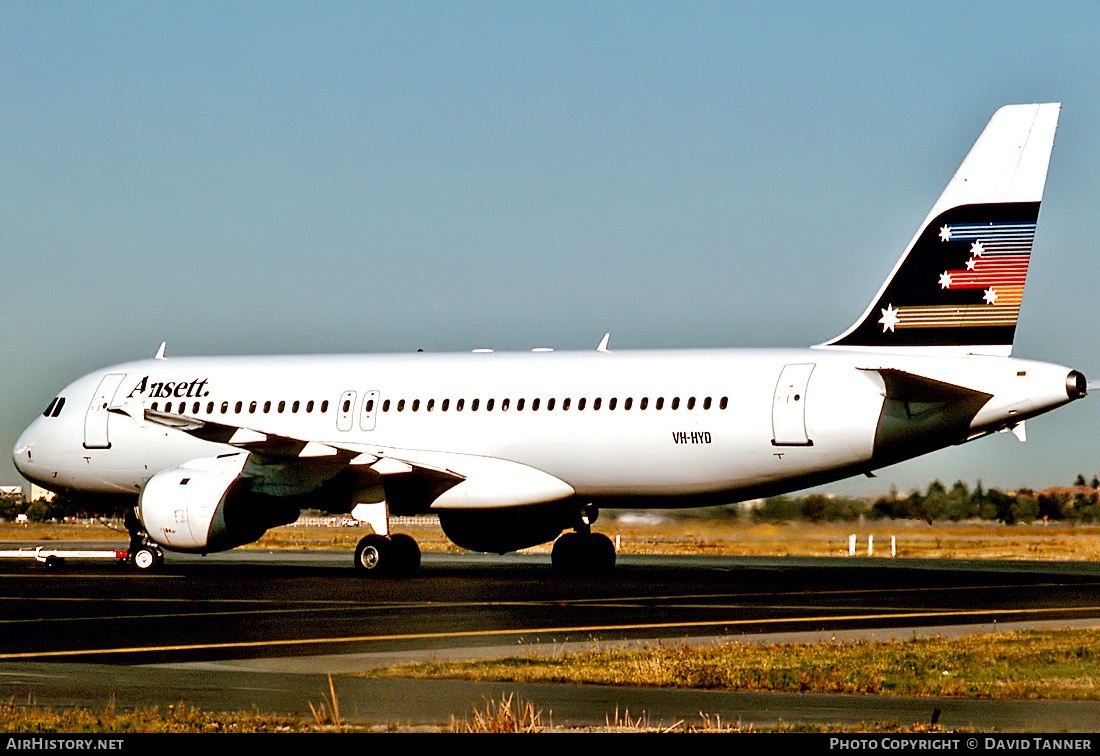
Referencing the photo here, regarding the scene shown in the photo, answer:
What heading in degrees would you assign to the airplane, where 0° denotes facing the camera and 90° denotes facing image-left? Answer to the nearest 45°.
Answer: approximately 135°
